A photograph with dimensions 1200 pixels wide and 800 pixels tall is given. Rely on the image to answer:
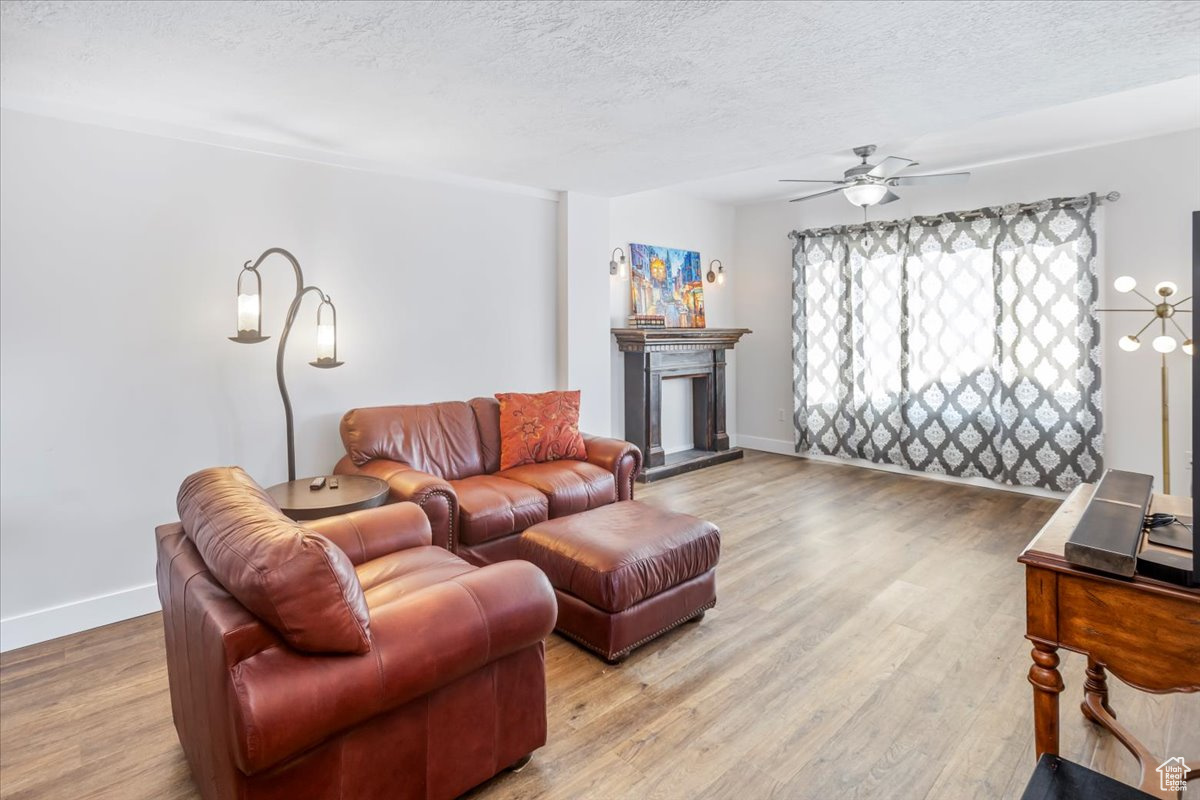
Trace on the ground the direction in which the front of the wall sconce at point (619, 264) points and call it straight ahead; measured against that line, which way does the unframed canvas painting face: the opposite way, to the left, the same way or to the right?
the same way

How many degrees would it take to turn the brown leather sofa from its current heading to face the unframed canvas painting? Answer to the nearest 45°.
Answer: approximately 90° to its left

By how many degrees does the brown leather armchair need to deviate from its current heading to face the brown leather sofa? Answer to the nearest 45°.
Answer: approximately 45° to its left

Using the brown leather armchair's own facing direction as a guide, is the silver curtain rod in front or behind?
in front

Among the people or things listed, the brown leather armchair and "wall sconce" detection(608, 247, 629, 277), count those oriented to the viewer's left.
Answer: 0

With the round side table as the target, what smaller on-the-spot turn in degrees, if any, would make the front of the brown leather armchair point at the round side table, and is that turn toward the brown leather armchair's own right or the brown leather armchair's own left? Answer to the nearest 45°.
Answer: approximately 45° to the brown leather armchair's own left

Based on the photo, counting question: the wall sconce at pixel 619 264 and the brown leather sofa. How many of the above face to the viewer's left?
0

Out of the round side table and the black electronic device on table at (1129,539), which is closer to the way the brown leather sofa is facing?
the black electronic device on table

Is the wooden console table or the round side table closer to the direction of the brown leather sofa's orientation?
the wooden console table

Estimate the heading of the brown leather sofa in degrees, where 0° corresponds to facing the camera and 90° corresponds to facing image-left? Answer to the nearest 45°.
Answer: approximately 315°

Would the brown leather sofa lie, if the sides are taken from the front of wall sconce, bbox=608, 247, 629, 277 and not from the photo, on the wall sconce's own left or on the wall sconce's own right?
on the wall sconce's own right

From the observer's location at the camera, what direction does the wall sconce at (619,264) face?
facing the viewer and to the right of the viewer
